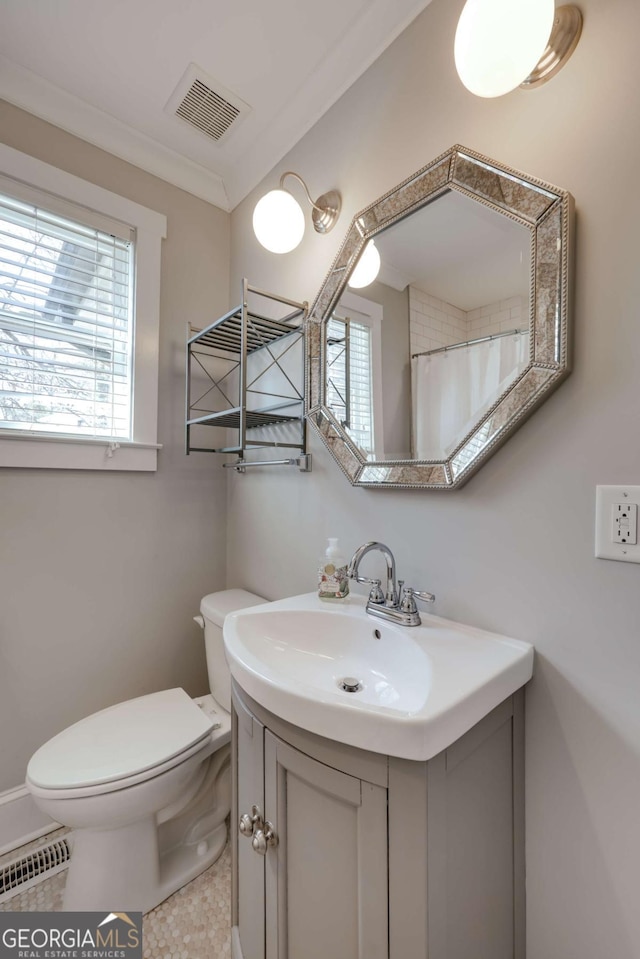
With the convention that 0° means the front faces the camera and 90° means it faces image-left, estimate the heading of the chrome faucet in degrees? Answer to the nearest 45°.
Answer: approximately 45°

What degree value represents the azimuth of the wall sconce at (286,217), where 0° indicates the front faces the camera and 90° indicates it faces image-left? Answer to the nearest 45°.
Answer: approximately 45°

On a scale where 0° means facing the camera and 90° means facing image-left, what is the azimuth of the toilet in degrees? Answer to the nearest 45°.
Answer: approximately 45°
